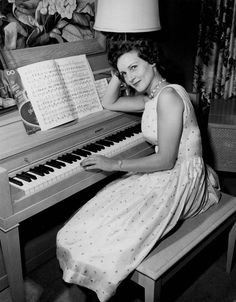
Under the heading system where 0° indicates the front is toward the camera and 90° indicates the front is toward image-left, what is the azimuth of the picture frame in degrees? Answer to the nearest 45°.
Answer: approximately 315°

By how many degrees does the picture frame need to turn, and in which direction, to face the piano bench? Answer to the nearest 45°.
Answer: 0° — it already faces it

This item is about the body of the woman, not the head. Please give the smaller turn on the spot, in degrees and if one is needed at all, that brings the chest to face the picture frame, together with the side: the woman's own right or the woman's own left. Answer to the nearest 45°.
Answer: approximately 45° to the woman's own right

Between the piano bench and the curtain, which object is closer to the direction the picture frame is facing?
the piano bench

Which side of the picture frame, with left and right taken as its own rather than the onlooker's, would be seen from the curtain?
left

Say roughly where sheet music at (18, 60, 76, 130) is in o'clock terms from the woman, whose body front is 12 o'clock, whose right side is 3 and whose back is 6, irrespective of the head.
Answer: The sheet music is roughly at 1 o'clock from the woman.

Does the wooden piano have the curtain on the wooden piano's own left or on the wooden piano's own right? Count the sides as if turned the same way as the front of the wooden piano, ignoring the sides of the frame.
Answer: on the wooden piano's own left

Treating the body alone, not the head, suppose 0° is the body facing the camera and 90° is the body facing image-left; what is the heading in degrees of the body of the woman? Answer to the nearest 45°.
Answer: approximately 90°
